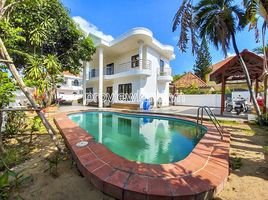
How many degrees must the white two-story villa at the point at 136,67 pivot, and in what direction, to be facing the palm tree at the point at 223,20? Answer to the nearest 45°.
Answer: approximately 90° to its left

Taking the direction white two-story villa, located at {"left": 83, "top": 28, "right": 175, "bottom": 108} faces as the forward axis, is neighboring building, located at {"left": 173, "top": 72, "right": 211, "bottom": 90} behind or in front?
behind

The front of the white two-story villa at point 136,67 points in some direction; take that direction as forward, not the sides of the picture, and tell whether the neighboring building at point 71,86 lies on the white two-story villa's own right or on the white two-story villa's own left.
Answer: on the white two-story villa's own right

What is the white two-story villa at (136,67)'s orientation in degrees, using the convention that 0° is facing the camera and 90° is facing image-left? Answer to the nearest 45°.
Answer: approximately 45°
